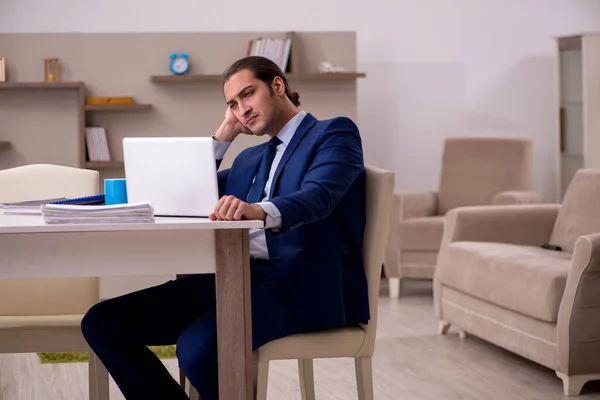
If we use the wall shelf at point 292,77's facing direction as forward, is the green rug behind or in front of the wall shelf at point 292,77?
in front

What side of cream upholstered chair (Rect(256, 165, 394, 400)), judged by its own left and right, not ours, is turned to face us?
left

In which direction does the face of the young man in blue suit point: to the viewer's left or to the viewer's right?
to the viewer's left

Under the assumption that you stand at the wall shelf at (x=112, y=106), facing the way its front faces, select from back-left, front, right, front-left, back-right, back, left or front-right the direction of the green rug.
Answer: front

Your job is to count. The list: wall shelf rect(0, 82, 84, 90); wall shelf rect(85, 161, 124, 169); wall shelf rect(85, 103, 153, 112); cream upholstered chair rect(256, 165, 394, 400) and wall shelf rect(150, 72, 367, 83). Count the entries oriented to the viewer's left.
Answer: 1

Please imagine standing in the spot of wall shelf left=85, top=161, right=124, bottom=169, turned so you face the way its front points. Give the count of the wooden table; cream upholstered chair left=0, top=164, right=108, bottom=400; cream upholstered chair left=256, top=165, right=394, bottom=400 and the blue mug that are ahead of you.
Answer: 4

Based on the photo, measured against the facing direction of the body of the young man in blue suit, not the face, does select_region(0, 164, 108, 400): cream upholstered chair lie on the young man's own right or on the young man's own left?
on the young man's own right

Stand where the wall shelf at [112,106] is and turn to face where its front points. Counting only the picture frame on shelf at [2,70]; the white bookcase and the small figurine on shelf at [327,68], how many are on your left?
2

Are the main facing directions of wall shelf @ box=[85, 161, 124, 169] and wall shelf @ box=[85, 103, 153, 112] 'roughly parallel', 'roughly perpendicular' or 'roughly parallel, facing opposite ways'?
roughly parallel

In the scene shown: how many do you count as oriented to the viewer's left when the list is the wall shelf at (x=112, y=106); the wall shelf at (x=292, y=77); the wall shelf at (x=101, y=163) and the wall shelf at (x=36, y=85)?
0

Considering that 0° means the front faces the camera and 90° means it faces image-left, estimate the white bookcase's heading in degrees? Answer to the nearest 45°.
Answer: approximately 45°

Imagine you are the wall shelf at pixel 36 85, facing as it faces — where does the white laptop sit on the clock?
The white laptop is roughly at 12 o'clock from the wall shelf.

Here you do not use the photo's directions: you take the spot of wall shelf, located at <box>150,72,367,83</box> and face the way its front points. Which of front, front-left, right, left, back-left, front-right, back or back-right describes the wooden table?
front

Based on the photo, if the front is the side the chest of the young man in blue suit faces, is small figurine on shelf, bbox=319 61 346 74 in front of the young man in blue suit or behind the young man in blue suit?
behind

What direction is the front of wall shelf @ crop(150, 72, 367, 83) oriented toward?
toward the camera

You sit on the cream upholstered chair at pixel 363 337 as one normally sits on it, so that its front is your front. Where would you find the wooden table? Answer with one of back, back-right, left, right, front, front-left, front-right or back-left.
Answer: front-left
